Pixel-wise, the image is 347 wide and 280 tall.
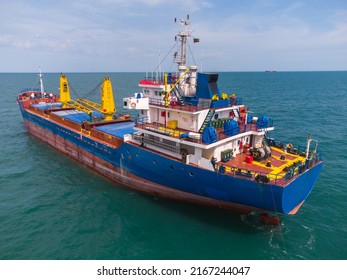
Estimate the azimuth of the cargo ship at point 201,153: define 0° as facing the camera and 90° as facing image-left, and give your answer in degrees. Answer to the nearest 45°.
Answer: approximately 135°
